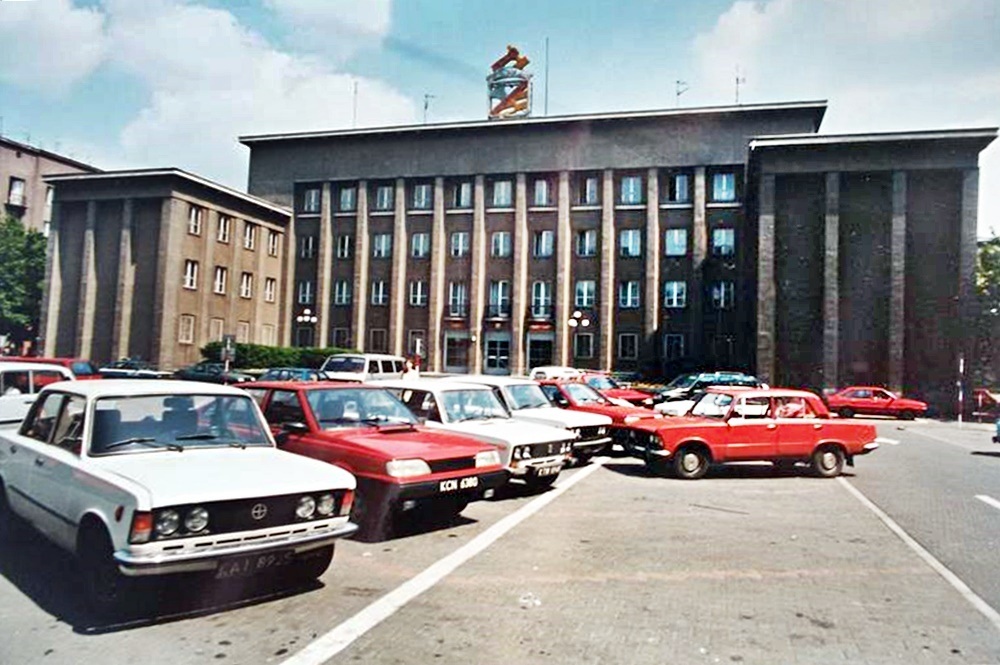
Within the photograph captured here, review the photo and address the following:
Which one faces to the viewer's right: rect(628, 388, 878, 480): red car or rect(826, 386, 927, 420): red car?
rect(826, 386, 927, 420): red car

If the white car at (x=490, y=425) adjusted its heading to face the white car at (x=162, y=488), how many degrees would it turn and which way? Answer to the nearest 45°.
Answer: approximately 90° to its right

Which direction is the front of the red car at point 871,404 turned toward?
to the viewer's right

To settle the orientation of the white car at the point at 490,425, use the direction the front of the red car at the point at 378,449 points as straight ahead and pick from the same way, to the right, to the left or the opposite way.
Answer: the same way

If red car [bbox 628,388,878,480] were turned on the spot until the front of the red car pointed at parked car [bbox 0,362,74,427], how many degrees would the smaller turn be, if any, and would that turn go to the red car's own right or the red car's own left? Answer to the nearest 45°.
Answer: approximately 45° to the red car's own left

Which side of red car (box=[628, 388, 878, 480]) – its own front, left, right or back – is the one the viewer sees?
left

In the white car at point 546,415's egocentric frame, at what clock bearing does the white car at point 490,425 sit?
the white car at point 490,425 is roughly at 2 o'clock from the white car at point 546,415.

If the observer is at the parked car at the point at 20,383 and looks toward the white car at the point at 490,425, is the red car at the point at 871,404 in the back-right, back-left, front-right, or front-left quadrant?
front-left

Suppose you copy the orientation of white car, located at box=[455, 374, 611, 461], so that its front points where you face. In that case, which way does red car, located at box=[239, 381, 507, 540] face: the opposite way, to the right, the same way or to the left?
the same way

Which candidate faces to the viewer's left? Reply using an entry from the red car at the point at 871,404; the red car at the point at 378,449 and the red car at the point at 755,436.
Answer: the red car at the point at 755,436

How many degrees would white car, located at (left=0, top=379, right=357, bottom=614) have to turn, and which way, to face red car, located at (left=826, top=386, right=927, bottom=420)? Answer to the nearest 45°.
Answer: approximately 90° to its left

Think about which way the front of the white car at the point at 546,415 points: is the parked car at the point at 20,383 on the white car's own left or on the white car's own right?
on the white car's own right

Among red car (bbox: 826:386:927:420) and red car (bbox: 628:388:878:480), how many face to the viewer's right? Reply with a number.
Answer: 1

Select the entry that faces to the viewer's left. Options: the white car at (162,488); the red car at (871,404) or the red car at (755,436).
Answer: the red car at (755,436)

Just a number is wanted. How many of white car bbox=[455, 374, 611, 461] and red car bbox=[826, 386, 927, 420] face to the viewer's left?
0

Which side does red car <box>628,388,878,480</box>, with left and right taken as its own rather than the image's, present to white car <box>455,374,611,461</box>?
front

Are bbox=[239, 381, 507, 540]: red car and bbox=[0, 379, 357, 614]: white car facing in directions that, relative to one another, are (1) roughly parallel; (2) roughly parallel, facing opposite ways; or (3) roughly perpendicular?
roughly parallel
